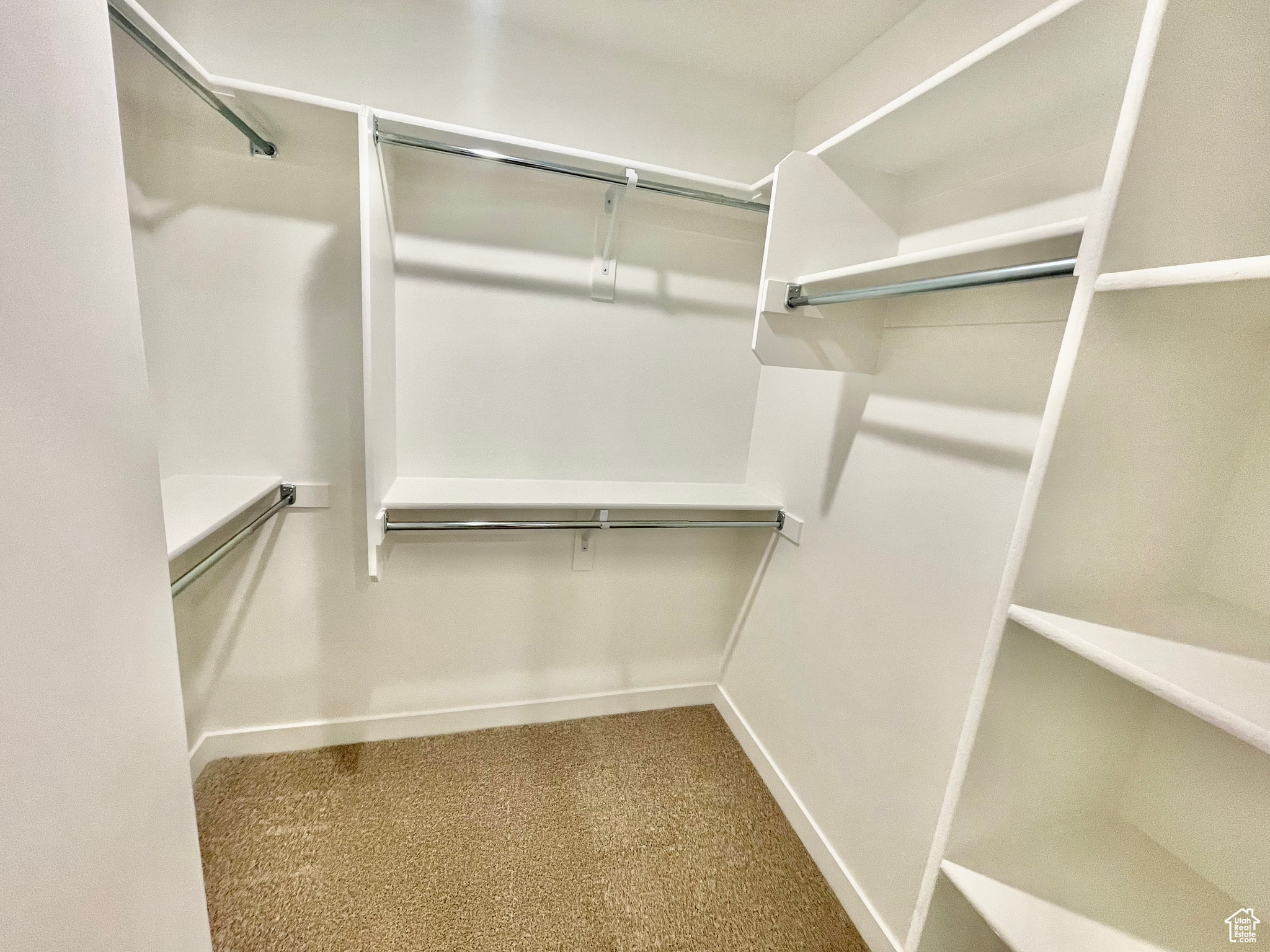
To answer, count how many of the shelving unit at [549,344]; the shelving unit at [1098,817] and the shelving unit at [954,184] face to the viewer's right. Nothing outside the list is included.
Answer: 0

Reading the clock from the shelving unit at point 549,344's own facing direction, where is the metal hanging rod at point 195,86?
The metal hanging rod is roughly at 2 o'clock from the shelving unit.

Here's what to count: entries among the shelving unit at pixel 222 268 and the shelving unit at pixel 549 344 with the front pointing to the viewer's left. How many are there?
0

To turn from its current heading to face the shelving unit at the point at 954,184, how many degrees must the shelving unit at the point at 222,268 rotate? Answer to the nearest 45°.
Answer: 0° — it already faces it

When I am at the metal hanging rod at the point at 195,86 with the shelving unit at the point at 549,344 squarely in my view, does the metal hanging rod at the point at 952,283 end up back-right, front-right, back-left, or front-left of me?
front-right

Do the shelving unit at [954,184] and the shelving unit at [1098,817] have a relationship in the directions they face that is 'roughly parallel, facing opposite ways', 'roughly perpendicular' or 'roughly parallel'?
roughly parallel

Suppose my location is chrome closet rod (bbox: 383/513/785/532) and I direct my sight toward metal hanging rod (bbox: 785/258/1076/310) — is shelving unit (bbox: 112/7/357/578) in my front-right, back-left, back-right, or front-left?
back-right

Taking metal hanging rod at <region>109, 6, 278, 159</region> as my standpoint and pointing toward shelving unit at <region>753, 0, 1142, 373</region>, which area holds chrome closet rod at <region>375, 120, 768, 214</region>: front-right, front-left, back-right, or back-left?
front-left

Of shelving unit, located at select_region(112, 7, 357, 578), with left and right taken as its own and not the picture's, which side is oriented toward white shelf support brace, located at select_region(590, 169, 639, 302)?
front

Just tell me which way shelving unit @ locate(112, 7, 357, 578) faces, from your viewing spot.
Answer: facing the viewer and to the right of the viewer

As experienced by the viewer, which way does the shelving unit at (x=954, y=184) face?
facing the viewer and to the left of the viewer

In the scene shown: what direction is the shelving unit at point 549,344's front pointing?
toward the camera

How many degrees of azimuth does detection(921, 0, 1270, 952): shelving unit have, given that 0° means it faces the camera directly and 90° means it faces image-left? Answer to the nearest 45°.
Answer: approximately 45°

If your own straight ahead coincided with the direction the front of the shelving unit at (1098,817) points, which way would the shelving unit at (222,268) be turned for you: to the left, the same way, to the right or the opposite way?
the opposite way
